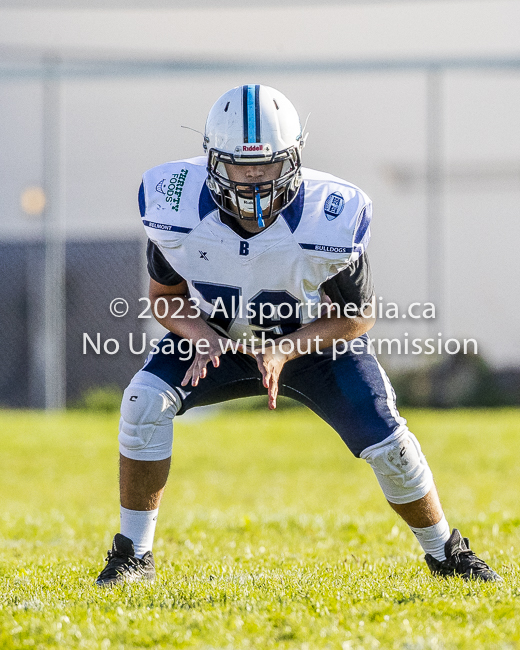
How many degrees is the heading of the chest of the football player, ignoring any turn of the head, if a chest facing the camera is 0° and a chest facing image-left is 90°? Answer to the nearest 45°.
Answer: approximately 0°
